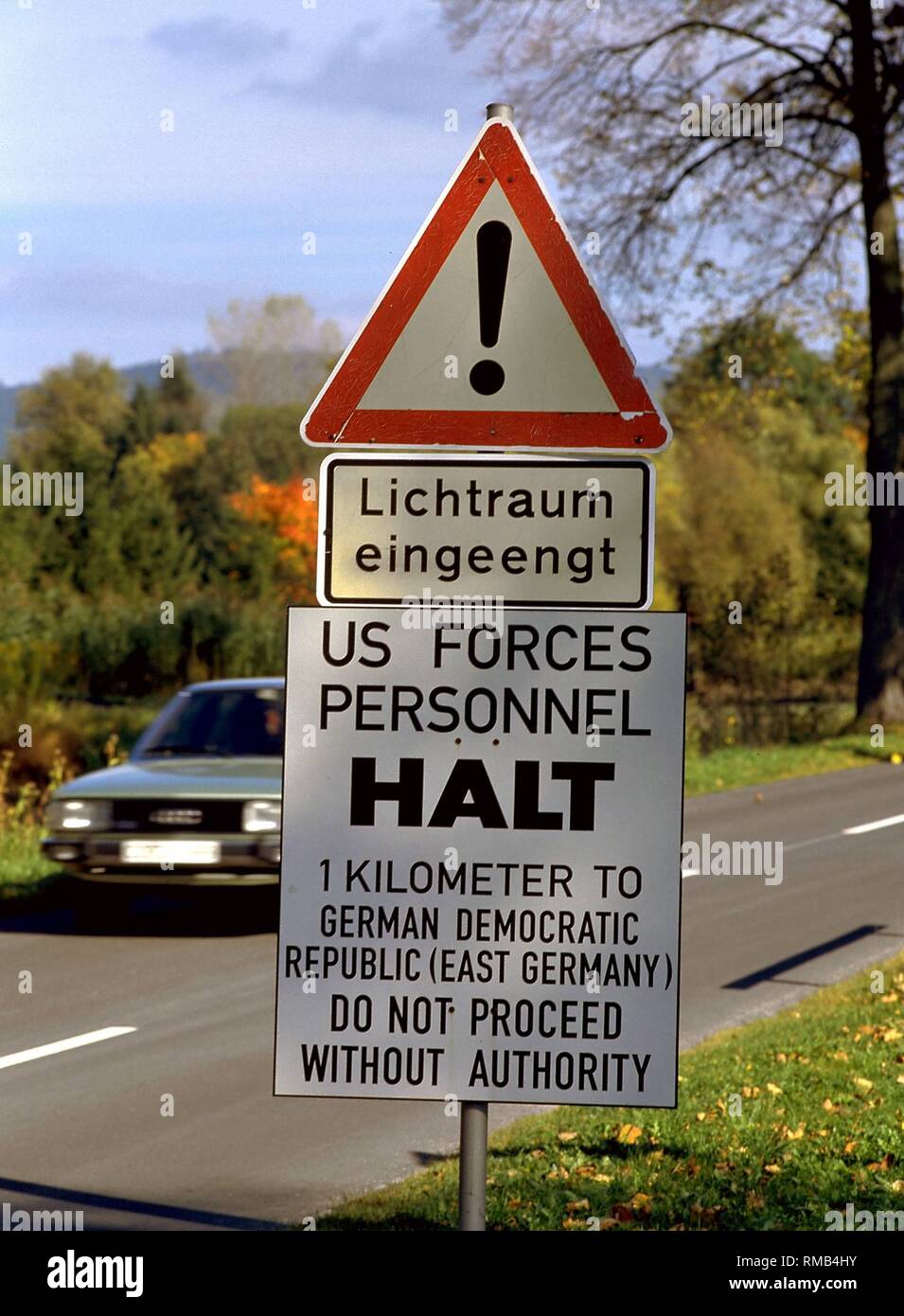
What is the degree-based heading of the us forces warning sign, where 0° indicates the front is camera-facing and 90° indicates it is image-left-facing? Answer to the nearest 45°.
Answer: approximately 0°

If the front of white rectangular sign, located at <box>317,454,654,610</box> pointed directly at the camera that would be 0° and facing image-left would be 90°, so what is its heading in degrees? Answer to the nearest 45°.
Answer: approximately 0°

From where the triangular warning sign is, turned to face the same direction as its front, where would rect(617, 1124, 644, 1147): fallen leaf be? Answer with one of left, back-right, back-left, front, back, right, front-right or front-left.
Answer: back

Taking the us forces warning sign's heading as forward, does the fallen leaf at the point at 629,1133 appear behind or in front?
behind

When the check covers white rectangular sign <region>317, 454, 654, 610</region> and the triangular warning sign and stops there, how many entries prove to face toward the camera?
2
